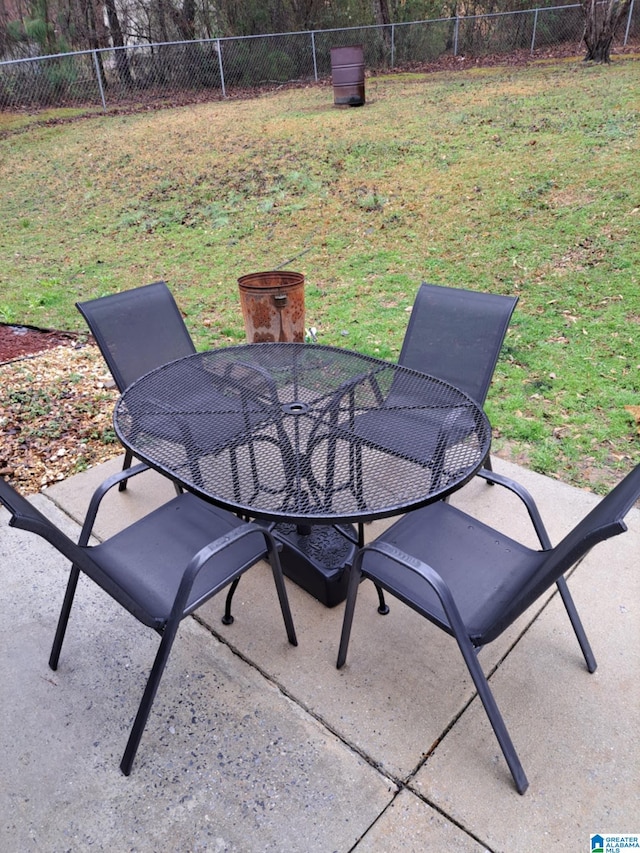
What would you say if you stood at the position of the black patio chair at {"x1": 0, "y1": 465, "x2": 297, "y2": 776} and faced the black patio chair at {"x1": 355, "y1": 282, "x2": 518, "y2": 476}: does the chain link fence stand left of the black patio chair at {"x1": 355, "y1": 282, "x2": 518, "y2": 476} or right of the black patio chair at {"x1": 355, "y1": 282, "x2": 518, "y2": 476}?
left

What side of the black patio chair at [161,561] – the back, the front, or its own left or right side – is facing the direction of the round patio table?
front

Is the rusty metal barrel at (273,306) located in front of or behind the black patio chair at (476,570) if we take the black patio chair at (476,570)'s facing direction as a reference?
in front

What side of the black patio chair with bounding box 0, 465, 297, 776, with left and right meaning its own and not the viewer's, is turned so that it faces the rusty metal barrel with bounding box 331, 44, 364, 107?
front

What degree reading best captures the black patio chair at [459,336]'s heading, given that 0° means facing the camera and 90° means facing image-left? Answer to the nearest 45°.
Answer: approximately 45°

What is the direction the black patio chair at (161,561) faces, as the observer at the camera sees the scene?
facing away from the viewer and to the right of the viewer

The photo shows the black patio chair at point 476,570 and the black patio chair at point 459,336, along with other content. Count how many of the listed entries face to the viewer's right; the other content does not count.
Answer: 0

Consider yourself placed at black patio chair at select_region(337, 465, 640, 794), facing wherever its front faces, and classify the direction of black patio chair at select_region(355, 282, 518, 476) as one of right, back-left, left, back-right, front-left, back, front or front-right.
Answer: front-right

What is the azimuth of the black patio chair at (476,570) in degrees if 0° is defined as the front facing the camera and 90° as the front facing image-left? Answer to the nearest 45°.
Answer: approximately 135°

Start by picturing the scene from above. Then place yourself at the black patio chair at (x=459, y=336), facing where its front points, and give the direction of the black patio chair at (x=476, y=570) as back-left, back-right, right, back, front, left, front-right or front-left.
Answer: front-left

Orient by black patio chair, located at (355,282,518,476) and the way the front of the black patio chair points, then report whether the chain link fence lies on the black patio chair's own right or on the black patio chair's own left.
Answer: on the black patio chair's own right

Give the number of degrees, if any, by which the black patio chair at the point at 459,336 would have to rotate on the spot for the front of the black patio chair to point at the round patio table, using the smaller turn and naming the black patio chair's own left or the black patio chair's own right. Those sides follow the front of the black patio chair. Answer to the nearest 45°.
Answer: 0° — it already faces it

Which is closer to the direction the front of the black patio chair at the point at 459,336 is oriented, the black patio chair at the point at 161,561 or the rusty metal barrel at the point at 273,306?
the black patio chair

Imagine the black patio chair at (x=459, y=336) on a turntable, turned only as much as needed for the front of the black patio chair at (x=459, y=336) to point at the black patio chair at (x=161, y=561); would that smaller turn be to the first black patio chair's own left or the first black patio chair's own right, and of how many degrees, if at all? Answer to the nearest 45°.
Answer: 0° — it already faces it

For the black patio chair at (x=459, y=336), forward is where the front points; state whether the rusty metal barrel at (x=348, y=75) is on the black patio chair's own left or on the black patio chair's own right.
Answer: on the black patio chair's own right

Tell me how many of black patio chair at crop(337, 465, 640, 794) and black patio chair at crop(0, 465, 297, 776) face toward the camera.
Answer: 0

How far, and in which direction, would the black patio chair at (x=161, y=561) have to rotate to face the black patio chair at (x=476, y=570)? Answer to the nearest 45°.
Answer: approximately 90° to its right

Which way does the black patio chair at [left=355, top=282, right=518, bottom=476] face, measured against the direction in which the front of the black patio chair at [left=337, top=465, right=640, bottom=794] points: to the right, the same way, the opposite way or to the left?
to the left
